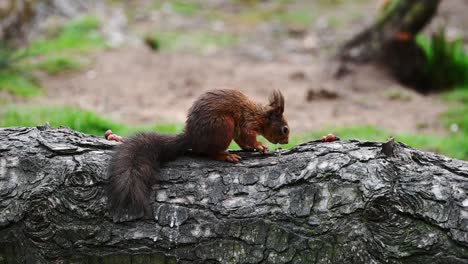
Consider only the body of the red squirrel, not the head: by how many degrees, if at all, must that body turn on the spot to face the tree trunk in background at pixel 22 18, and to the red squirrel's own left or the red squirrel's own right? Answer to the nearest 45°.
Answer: approximately 135° to the red squirrel's own left

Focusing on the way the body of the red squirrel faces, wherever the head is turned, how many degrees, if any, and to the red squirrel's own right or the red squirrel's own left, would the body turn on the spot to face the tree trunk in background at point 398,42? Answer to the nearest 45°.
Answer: approximately 45° to the red squirrel's own left

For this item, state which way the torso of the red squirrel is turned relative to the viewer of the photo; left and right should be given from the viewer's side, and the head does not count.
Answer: facing to the right of the viewer
